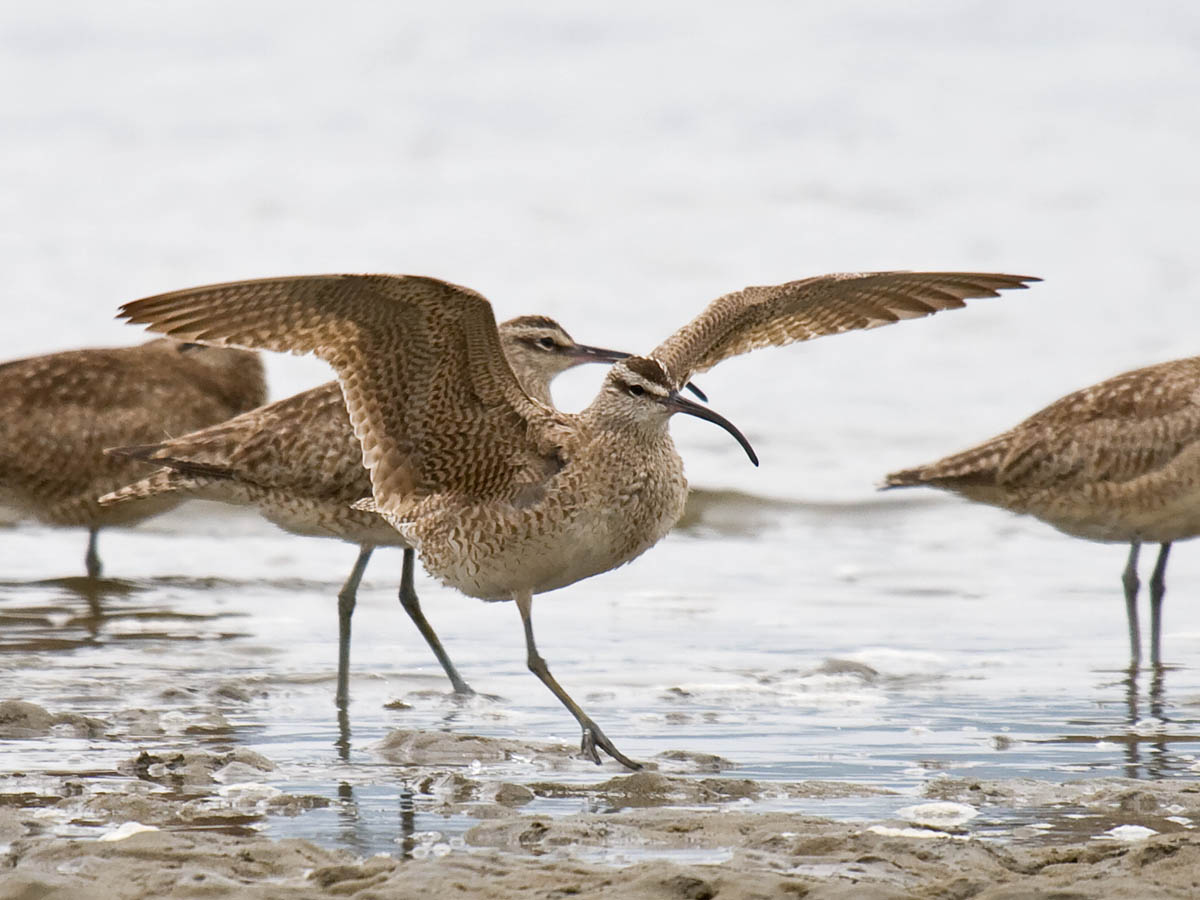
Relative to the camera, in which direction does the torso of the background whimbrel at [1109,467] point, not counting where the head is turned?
to the viewer's right

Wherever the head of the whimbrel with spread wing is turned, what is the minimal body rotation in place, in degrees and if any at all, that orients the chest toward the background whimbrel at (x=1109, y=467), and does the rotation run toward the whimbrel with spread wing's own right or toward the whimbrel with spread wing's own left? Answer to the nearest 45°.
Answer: approximately 90° to the whimbrel with spread wing's own left

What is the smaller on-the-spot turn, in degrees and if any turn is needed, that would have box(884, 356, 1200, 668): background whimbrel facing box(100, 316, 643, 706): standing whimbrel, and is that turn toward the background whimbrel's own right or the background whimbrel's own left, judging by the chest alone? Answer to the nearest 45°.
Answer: approximately 135° to the background whimbrel's own right

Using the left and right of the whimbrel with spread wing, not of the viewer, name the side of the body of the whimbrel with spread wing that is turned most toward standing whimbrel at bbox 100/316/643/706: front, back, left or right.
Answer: back

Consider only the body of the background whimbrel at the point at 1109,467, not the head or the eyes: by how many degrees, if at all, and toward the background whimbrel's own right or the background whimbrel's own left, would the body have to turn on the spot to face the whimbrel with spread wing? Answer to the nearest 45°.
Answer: approximately 135° to the background whimbrel's own right

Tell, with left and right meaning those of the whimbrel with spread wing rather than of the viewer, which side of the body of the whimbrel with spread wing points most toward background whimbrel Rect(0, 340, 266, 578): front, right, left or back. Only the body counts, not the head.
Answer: back

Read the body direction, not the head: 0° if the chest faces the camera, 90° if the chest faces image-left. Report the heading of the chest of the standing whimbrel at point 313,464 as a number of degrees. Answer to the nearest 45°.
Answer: approximately 270°

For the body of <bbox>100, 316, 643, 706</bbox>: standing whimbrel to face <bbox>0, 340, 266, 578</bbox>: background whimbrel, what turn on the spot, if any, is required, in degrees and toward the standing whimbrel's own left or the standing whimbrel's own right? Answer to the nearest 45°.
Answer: approximately 135° to the standing whimbrel's own left

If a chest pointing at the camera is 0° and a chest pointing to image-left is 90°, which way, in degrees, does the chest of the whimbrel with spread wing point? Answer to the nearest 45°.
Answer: approximately 315°

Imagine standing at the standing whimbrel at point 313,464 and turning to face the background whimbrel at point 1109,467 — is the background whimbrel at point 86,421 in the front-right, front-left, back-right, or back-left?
back-left

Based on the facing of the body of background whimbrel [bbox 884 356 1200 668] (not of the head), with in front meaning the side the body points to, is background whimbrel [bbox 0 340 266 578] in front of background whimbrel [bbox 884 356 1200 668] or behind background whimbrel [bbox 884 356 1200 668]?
behind

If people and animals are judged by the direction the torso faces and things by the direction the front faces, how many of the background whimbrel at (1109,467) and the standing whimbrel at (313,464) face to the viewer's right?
2
